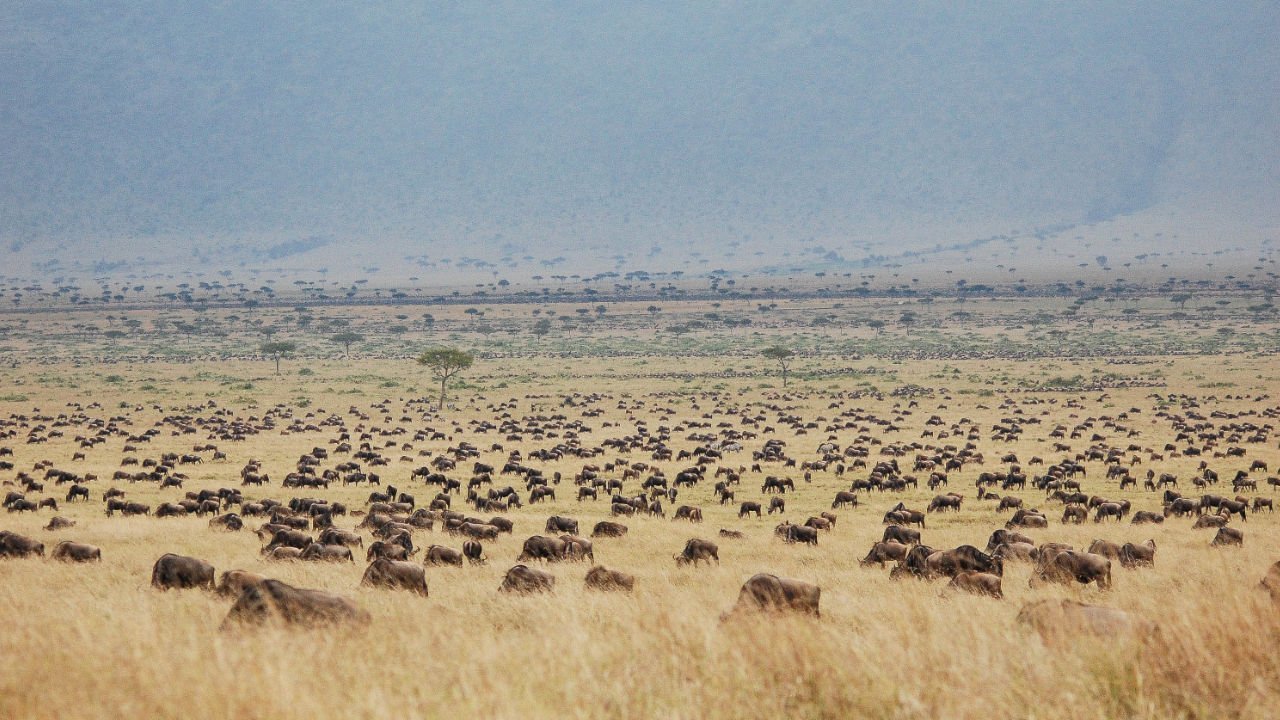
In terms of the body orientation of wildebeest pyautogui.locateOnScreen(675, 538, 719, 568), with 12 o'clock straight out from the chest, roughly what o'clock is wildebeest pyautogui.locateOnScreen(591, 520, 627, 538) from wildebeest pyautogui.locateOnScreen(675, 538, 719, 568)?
wildebeest pyautogui.locateOnScreen(591, 520, 627, 538) is roughly at 2 o'clock from wildebeest pyautogui.locateOnScreen(675, 538, 719, 568).

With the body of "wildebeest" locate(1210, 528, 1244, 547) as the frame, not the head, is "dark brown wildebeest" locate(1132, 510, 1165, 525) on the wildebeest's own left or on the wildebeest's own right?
on the wildebeest's own right

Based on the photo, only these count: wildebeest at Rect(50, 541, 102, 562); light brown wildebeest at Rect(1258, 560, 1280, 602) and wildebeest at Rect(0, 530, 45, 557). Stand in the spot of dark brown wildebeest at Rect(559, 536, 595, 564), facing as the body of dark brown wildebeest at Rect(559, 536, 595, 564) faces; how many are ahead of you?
2

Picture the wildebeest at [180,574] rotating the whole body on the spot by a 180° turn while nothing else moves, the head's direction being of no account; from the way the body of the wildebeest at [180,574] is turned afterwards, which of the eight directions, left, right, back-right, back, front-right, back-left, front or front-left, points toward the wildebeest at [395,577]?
front-right

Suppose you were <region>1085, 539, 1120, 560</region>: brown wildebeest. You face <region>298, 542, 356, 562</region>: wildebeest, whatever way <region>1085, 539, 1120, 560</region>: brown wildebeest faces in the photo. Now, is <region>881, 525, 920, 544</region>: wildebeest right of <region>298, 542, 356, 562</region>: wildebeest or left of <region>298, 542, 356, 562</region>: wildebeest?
right

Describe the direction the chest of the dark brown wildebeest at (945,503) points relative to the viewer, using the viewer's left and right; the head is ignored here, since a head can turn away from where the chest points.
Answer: facing to the left of the viewer

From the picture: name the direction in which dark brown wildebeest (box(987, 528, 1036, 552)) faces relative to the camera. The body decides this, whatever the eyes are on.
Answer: to the viewer's left

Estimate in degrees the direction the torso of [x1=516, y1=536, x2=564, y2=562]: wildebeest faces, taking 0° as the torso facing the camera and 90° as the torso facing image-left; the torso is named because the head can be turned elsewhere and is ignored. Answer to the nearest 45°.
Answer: approximately 90°

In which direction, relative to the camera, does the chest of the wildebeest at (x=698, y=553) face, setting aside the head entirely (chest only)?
to the viewer's left

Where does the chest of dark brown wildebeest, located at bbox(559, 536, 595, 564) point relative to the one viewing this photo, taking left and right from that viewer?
facing to the left of the viewer
